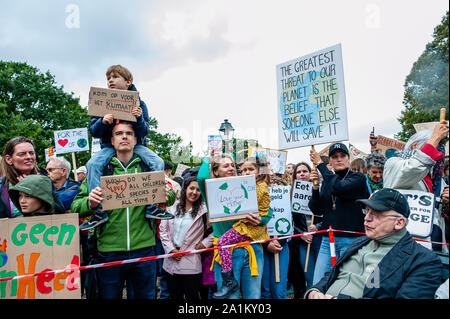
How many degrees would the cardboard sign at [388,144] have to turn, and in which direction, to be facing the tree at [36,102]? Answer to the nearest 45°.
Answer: approximately 135° to its right

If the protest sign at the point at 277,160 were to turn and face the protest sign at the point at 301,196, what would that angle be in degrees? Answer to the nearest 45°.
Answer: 0° — it already faces it

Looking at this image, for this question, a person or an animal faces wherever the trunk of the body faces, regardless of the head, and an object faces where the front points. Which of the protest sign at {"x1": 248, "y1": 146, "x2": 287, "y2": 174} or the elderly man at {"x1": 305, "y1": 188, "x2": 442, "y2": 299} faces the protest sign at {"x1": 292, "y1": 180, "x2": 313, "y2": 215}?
the protest sign at {"x1": 248, "y1": 146, "x2": 287, "y2": 174}

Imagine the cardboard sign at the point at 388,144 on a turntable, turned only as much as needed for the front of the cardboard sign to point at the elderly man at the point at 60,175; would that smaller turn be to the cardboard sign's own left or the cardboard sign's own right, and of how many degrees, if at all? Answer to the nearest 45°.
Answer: approximately 45° to the cardboard sign's own right

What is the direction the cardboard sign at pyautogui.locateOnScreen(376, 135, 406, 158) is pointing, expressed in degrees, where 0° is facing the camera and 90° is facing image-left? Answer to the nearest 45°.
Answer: approximately 0°

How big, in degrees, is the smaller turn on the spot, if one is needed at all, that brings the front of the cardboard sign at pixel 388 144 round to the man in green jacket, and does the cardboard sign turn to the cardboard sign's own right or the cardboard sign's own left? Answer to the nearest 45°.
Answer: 0° — it already faces them
